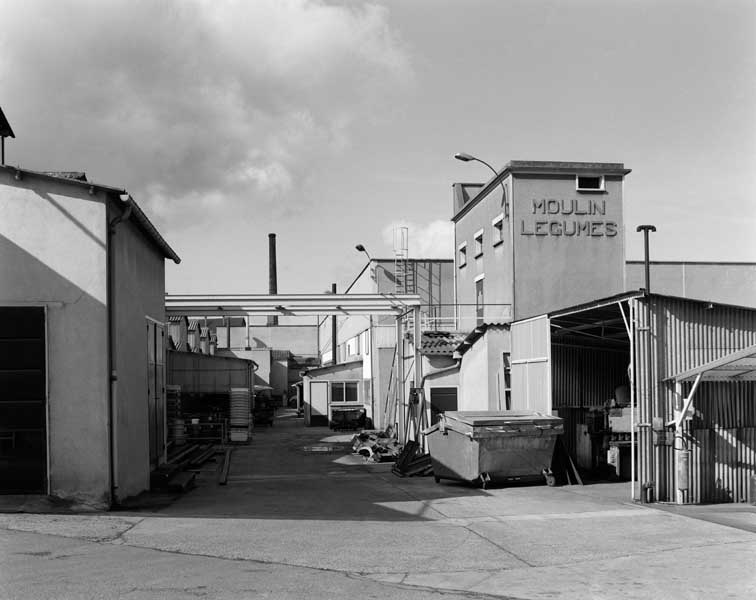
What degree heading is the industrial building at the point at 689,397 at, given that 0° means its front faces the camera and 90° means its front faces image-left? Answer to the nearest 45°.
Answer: approximately 45°

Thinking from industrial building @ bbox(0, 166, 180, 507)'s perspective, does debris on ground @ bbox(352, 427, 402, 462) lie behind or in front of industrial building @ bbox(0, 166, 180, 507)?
behind

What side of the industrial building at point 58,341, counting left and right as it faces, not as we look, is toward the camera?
front

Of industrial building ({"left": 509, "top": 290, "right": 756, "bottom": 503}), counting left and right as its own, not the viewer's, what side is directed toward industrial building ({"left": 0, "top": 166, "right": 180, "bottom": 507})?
front

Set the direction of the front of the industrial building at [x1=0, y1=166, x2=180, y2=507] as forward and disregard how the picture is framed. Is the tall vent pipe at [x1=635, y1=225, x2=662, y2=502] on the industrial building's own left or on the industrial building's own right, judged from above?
on the industrial building's own left

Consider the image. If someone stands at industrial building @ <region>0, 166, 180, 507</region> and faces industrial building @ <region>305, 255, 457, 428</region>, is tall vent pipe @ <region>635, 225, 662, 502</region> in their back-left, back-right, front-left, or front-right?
front-right

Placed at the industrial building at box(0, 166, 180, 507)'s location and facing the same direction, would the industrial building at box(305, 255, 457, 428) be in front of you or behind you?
behind

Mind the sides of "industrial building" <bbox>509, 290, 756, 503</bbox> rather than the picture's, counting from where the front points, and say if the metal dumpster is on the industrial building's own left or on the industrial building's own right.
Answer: on the industrial building's own right

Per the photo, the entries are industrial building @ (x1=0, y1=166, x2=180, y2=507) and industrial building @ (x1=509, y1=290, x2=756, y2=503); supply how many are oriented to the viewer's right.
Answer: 0

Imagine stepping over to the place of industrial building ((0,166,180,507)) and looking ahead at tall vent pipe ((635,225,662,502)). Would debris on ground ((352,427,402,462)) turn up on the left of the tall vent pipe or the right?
left
